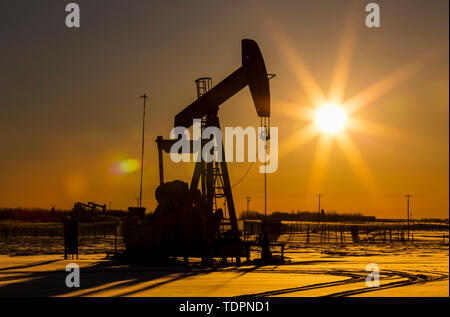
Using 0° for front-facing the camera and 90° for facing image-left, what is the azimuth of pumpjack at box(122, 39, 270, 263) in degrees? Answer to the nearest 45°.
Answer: approximately 270°
